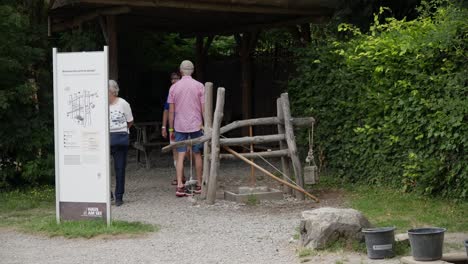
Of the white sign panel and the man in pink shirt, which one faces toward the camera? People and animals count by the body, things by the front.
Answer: the white sign panel

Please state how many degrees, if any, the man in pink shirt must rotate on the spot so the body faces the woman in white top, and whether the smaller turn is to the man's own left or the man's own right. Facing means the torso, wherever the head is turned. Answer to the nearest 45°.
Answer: approximately 135° to the man's own left

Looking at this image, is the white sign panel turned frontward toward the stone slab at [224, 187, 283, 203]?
no

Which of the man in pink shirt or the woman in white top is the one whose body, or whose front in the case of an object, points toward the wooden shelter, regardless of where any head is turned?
the man in pink shirt

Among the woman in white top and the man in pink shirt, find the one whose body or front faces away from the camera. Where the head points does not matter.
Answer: the man in pink shirt

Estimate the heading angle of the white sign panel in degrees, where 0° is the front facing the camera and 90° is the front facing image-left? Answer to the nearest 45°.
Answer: approximately 0°

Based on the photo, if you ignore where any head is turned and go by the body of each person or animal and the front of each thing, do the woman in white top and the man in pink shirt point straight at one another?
no

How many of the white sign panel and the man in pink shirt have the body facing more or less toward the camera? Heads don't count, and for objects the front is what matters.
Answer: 1

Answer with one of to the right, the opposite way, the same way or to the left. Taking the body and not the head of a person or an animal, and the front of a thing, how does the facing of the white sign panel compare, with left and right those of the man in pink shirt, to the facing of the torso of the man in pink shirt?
the opposite way

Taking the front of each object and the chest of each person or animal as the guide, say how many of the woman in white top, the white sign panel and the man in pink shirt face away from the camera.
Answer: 1

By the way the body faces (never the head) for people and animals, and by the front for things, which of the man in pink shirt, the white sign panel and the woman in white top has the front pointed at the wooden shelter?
the man in pink shirt

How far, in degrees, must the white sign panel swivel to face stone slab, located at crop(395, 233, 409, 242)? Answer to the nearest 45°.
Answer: approximately 45° to its left

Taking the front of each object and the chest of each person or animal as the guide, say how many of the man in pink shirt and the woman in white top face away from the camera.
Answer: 1

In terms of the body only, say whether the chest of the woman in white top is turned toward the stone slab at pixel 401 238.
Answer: no

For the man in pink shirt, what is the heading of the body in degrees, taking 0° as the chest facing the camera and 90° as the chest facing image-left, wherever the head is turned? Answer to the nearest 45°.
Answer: approximately 180°
